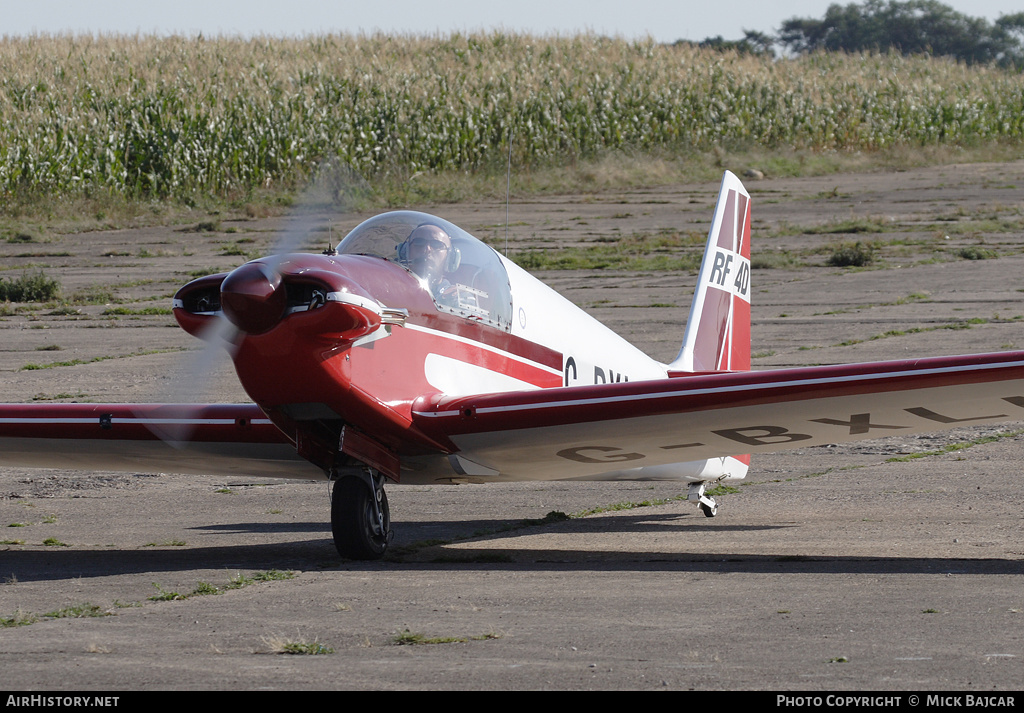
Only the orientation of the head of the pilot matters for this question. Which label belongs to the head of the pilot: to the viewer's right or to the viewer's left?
to the viewer's left

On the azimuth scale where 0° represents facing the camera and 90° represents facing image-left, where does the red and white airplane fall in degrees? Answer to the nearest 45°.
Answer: approximately 45°
